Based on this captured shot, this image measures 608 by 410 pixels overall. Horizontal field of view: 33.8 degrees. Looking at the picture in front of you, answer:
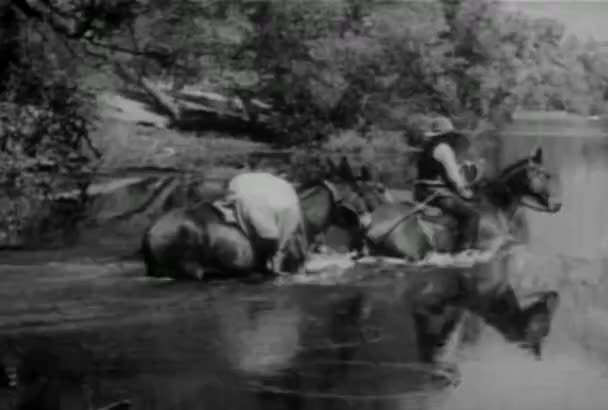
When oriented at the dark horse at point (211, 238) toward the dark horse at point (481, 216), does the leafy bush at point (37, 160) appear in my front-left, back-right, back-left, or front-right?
back-left

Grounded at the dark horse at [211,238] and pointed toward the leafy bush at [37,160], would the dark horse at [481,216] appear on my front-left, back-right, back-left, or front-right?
back-right

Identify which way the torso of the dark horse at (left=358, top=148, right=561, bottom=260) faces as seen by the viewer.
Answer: to the viewer's right

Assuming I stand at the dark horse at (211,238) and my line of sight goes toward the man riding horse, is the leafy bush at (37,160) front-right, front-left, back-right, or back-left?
back-left

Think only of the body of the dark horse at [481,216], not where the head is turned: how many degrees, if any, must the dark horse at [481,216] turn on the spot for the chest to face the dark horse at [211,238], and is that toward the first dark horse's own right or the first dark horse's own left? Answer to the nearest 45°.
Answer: approximately 180°

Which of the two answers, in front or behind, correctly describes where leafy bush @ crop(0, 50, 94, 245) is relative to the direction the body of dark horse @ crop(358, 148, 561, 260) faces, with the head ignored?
behind
